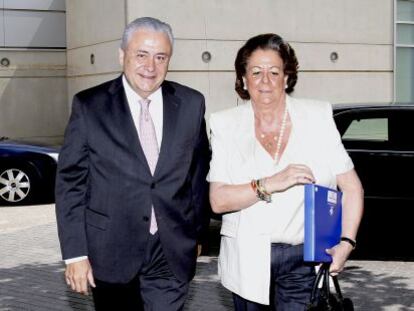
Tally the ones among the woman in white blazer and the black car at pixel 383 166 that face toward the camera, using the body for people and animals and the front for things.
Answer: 1

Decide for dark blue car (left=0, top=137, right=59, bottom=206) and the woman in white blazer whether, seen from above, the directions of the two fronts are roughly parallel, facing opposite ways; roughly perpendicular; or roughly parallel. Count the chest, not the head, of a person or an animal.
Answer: roughly perpendicular

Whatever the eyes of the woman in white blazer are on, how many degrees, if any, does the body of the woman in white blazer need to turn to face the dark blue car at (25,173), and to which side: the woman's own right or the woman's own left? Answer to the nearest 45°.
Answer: approximately 135° to the woman's own right

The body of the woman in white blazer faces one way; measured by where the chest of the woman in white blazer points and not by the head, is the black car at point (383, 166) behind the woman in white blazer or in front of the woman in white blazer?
behind

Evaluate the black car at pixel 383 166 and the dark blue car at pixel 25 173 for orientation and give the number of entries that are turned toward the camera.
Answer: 0

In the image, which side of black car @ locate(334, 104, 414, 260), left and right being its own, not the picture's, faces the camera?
left

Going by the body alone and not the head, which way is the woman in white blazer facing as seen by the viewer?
toward the camera

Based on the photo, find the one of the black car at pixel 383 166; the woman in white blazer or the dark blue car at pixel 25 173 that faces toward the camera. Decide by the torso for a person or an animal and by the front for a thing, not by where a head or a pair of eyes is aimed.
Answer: the woman in white blazer
